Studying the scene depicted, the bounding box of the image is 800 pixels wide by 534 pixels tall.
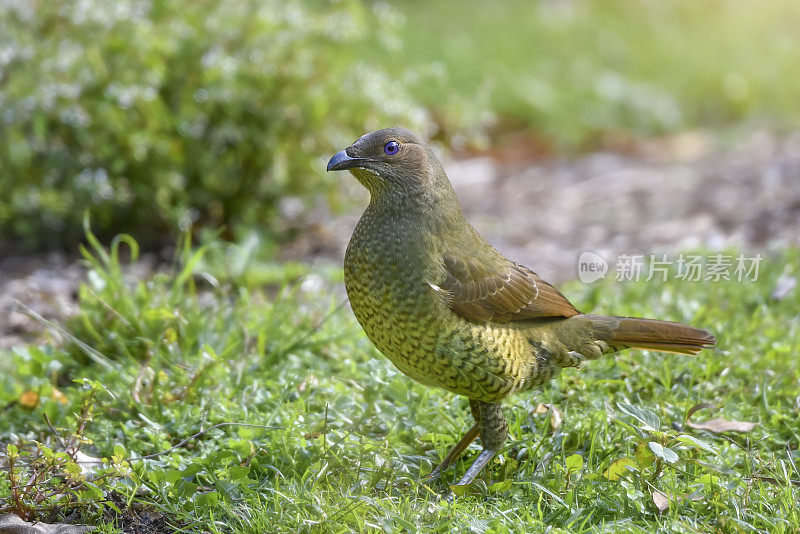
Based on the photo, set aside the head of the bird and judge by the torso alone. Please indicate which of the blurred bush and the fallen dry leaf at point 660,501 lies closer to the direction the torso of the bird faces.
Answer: the blurred bush

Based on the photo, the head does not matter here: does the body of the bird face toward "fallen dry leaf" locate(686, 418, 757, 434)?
no

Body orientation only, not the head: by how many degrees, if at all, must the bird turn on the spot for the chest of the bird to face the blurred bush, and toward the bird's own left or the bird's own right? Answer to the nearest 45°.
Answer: approximately 45° to the bird's own right

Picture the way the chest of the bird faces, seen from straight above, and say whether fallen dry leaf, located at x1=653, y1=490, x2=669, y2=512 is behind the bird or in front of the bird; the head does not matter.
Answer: behind

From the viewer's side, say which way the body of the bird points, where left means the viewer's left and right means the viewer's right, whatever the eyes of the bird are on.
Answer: facing to the left of the viewer

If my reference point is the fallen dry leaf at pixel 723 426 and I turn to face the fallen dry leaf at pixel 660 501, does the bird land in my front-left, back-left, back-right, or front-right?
front-right
